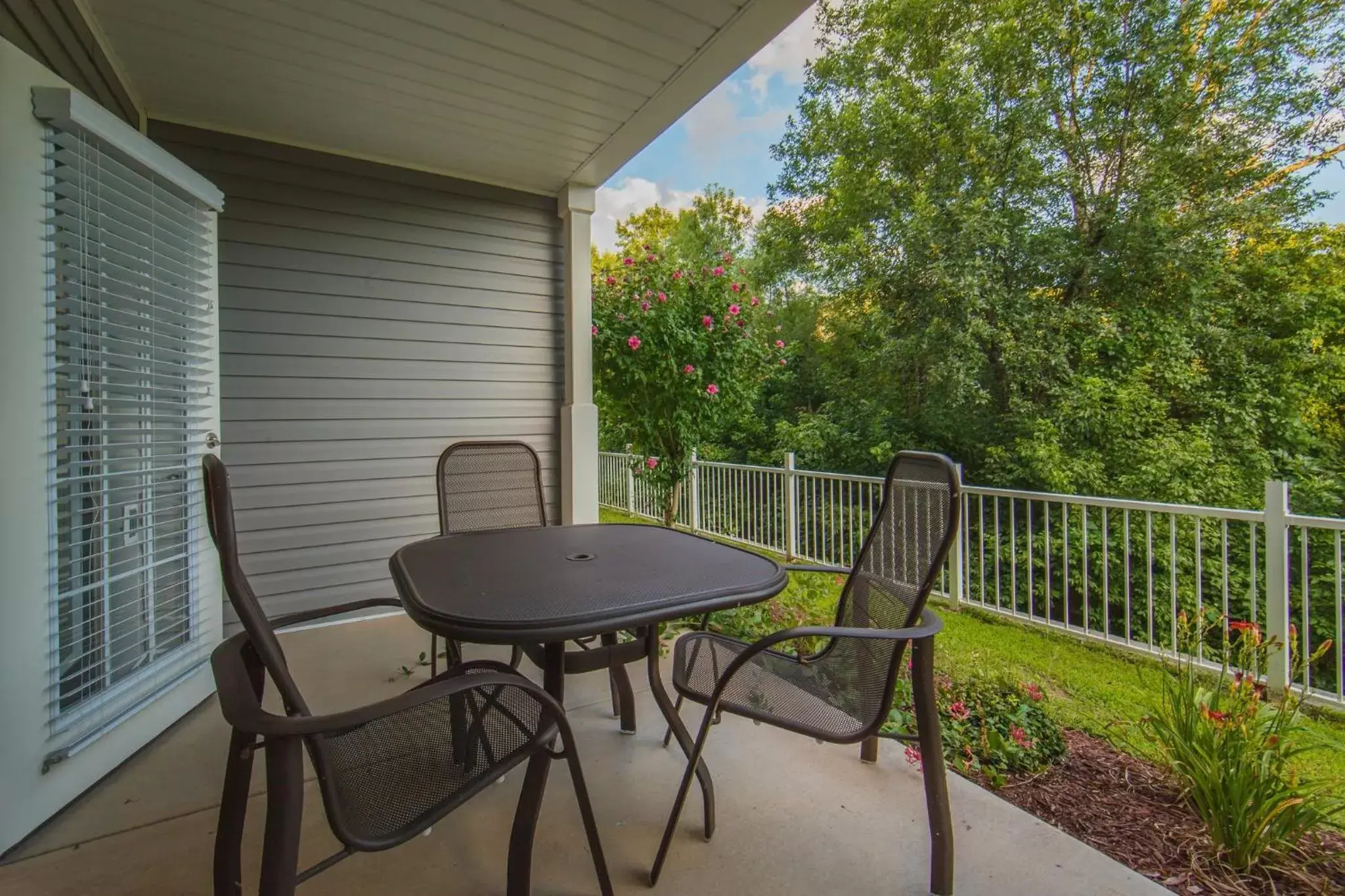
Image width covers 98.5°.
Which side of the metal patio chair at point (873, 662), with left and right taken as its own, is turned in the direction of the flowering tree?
right

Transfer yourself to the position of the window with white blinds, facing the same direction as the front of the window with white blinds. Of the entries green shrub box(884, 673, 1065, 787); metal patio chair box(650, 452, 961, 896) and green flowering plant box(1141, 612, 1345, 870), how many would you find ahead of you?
3

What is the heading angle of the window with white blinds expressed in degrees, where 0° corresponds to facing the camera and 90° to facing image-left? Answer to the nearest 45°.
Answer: approximately 315°

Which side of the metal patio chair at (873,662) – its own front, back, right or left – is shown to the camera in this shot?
left

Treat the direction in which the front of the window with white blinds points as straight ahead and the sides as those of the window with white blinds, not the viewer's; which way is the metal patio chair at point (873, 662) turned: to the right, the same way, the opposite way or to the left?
the opposite way

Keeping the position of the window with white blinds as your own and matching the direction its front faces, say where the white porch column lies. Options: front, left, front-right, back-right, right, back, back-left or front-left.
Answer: front-left

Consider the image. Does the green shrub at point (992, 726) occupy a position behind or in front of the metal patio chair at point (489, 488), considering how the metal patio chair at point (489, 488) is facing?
in front

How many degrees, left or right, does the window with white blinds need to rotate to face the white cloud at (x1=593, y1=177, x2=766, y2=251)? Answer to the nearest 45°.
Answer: approximately 90° to its left

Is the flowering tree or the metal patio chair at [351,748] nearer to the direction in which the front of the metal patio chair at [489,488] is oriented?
the metal patio chair

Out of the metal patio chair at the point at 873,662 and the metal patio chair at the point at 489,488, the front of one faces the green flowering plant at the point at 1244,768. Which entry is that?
the metal patio chair at the point at 489,488

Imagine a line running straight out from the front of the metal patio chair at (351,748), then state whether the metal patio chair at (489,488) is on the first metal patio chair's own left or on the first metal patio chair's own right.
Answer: on the first metal patio chair's own left

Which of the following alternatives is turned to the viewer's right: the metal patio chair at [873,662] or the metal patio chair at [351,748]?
the metal patio chair at [351,748]

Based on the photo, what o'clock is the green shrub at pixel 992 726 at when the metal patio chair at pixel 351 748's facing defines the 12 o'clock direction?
The green shrub is roughly at 12 o'clock from the metal patio chair.

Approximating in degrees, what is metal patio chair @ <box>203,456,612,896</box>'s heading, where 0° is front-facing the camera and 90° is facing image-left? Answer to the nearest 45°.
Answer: approximately 270°

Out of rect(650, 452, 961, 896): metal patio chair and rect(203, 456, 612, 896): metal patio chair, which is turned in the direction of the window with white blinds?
rect(650, 452, 961, 896): metal patio chair

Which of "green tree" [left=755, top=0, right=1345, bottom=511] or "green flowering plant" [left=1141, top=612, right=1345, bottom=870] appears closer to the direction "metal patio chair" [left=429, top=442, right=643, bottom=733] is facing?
the green flowering plant

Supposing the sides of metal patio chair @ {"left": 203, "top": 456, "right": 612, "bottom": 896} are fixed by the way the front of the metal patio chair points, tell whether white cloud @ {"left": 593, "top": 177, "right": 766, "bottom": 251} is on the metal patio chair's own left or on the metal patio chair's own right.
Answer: on the metal patio chair's own left

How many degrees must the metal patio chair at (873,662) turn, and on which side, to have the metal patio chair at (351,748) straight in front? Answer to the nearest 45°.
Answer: approximately 45° to its left
